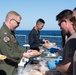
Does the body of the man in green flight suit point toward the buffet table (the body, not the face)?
yes

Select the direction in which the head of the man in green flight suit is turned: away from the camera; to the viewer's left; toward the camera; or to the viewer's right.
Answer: to the viewer's right

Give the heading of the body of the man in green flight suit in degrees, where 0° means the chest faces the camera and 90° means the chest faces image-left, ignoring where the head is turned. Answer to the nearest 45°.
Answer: approximately 270°
